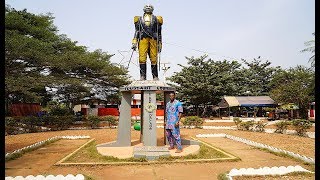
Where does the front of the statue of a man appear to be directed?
toward the camera

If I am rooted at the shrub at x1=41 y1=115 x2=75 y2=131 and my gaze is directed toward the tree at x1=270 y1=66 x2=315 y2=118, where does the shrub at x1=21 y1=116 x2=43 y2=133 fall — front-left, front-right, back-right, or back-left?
back-right

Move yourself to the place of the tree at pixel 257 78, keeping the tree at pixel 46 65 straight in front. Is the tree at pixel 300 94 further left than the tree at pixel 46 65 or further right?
left

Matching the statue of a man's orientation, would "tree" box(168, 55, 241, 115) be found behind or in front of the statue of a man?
behind

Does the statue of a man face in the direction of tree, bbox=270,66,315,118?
no

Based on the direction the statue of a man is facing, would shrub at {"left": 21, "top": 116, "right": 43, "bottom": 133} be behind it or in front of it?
behind

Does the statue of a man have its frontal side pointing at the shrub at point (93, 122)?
no

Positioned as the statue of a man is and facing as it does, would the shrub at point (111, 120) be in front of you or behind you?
behind

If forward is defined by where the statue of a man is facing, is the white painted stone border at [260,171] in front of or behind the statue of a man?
in front

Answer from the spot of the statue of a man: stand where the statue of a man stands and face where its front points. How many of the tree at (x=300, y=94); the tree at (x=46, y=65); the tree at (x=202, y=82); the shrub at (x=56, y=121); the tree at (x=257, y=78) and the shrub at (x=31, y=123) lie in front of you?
0

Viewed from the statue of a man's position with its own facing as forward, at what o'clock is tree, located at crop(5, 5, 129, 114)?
The tree is roughly at 5 o'clock from the statue of a man.

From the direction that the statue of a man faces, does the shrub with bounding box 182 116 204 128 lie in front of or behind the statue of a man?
behind

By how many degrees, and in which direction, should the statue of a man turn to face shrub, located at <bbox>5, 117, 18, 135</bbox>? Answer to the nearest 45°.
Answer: approximately 135° to its right

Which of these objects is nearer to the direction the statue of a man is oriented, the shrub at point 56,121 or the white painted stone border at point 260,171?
the white painted stone border
